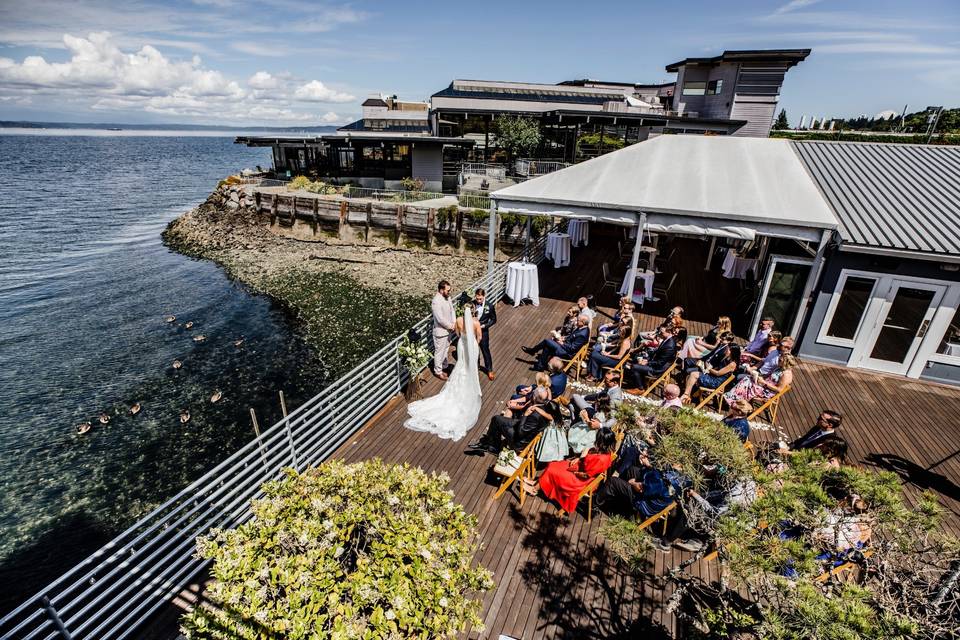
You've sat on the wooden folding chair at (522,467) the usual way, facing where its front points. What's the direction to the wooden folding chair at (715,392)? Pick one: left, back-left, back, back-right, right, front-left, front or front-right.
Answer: back-right

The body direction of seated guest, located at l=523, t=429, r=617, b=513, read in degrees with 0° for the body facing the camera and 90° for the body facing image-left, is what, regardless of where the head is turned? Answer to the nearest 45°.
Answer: approximately 90°

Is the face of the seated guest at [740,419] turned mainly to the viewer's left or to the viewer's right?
to the viewer's left

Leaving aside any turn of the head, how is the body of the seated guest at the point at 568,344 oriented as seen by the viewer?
to the viewer's left

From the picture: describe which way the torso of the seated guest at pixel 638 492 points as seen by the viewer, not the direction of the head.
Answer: to the viewer's left

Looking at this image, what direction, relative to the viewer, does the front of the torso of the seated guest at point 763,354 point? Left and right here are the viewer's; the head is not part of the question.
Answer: facing to the left of the viewer

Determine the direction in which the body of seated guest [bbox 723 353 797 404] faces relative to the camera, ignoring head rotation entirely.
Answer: to the viewer's left

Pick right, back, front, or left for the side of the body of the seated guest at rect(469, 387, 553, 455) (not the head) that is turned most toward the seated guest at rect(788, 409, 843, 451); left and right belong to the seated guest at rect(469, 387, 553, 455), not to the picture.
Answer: back

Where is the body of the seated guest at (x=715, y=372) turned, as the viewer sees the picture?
to the viewer's left

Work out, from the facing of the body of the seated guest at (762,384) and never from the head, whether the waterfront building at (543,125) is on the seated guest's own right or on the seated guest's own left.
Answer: on the seated guest's own right

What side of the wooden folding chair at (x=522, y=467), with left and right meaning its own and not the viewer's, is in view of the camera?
left

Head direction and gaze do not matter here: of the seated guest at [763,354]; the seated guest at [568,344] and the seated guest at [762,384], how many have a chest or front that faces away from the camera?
0

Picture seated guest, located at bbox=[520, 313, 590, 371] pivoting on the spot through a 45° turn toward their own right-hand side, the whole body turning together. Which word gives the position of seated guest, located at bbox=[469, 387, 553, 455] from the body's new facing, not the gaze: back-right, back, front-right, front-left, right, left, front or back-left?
back-left

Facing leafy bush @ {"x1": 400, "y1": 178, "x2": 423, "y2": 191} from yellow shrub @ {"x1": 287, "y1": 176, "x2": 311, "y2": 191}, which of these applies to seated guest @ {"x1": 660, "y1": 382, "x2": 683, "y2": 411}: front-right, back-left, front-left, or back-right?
front-right

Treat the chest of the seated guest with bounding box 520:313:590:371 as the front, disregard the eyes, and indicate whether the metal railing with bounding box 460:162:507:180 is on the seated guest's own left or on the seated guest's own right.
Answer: on the seated guest's own right
